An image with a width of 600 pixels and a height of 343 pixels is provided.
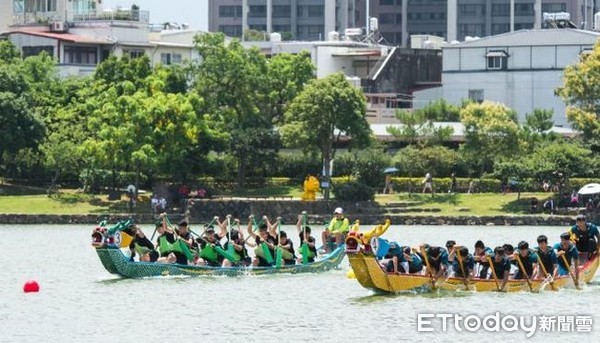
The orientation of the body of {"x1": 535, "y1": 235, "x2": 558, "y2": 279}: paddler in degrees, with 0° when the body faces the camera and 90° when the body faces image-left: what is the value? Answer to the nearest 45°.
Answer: approximately 45°

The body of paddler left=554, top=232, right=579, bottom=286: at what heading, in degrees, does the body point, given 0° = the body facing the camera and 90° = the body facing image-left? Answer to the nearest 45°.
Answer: approximately 45°

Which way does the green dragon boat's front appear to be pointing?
to the viewer's left

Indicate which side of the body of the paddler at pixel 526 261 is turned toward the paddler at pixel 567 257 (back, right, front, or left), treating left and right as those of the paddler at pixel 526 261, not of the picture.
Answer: back

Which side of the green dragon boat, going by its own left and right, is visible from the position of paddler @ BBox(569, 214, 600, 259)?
back

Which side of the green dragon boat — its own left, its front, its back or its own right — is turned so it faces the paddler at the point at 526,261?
back

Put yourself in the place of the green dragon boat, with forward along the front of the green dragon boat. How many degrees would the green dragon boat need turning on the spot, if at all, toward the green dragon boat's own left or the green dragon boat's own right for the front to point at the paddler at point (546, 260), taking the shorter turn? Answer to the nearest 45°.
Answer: approximately 180°

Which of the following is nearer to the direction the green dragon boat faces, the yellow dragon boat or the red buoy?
the red buoy

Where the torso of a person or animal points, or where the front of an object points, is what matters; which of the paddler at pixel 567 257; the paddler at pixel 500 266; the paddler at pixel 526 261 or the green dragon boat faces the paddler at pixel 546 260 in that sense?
the paddler at pixel 567 257
